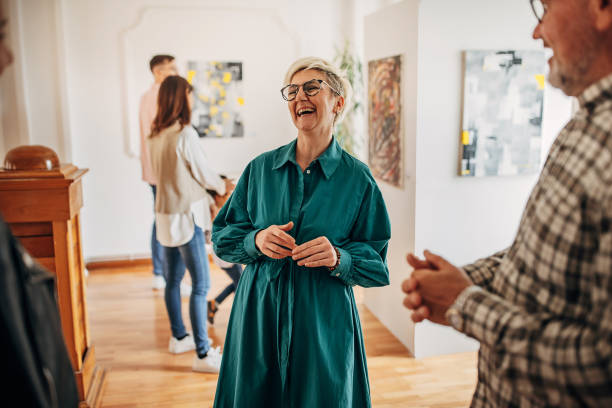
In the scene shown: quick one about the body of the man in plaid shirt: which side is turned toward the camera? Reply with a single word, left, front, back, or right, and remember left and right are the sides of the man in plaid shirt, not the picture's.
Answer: left

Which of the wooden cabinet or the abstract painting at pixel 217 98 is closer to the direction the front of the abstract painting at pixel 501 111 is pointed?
the wooden cabinet

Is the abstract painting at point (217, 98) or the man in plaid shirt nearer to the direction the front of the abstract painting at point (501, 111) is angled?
the man in plaid shirt

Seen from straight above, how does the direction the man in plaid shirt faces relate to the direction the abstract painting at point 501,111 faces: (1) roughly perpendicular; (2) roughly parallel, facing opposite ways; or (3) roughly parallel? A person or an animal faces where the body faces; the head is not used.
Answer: roughly perpendicular

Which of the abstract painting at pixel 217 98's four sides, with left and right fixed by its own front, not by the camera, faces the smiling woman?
front

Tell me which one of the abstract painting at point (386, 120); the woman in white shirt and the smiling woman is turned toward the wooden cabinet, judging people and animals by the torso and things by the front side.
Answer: the abstract painting

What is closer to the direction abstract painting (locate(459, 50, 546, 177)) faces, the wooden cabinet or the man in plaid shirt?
the man in plaid shirt

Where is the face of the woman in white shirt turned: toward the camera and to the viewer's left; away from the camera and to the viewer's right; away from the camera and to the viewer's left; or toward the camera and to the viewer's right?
away from the camera and to the viewer's right

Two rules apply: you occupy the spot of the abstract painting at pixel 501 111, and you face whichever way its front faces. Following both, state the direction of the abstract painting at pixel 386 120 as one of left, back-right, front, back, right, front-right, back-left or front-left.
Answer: right

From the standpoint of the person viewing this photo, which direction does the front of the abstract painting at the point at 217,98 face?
facing the viewer

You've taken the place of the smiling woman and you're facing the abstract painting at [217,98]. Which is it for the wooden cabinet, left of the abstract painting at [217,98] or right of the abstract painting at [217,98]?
left

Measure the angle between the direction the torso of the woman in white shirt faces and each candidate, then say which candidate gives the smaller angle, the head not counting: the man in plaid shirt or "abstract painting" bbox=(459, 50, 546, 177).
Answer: the abstract painting

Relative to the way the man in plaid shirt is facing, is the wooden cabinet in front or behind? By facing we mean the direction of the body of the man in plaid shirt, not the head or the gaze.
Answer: in front

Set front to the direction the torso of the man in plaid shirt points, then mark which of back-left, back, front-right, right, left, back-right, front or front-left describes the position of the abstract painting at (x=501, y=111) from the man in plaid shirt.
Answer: right

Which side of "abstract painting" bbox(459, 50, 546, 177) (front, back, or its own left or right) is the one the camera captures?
front

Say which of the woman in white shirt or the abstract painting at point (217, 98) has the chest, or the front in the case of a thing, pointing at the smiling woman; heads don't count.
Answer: the abstract painting

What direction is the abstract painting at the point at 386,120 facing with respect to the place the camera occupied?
facing the viewer and to the left of the viewer
